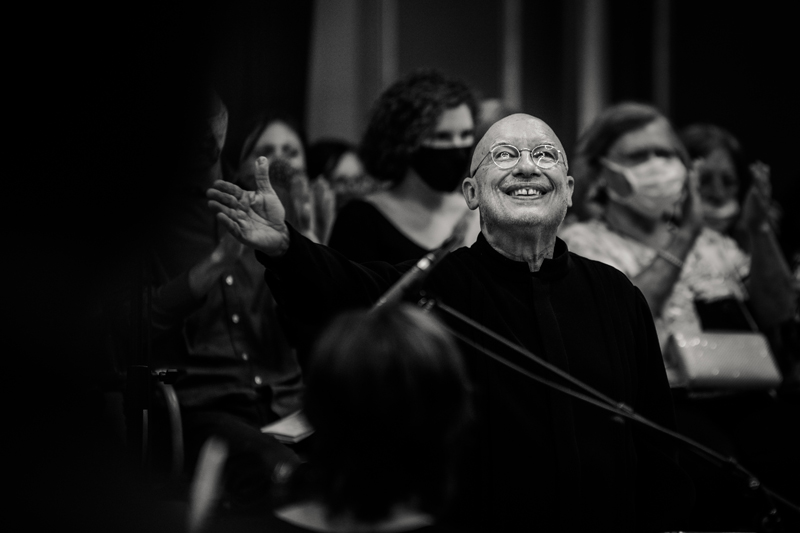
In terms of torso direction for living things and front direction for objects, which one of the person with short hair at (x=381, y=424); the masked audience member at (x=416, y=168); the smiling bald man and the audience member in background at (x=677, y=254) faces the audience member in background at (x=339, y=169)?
the person with short hair

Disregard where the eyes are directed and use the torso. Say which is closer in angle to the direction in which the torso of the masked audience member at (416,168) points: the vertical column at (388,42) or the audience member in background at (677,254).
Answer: the audience member in background

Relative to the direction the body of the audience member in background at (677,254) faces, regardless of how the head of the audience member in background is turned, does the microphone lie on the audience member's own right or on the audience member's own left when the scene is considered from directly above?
on the audience member's own right

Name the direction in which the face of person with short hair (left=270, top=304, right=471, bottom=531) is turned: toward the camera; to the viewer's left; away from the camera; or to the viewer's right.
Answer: away from the camera

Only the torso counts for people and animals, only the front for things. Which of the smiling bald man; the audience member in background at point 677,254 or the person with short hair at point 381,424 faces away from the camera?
the person with short hair

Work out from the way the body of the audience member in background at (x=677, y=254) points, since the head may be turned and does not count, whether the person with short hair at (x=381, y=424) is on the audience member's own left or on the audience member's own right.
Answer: on the audience member's own right

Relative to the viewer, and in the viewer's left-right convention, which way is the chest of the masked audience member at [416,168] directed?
facing the viewer and to the right of the viewer

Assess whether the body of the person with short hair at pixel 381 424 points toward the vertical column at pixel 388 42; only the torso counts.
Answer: yes

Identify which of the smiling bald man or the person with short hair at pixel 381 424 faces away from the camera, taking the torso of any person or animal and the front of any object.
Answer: the person with short hair

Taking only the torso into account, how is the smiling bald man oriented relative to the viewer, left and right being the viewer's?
facing the viewer

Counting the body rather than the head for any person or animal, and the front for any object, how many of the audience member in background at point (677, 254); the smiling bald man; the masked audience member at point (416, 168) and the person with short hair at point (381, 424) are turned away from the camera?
1

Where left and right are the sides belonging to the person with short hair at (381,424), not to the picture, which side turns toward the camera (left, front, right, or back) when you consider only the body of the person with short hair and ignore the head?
back

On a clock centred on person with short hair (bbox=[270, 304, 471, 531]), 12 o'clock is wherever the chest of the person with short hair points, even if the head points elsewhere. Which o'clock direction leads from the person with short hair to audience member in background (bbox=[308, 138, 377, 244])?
The audience member in background is roughly at 12 o'clock from the person with short hair.

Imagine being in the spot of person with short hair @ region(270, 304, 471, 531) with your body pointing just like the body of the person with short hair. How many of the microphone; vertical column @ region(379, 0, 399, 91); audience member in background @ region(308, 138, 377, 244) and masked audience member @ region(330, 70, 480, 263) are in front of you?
4

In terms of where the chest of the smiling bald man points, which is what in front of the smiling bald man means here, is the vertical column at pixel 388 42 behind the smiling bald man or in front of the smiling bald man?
behind

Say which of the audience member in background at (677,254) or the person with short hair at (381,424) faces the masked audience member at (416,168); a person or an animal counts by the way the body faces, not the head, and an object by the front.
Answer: the person with short hair
